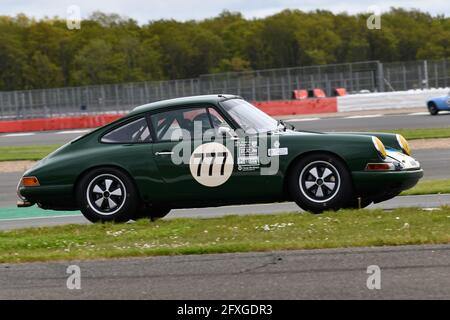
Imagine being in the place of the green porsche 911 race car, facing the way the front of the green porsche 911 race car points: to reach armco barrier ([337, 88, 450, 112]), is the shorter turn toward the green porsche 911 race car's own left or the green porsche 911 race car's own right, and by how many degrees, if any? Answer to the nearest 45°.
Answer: approximately 90° to the green porsche 911 race car's own left

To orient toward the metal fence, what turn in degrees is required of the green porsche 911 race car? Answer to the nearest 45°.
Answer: approximately 90° to its left

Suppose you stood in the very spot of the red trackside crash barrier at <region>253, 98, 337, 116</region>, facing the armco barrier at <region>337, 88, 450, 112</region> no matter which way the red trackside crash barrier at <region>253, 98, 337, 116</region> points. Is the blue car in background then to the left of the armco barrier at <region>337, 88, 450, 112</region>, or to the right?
right

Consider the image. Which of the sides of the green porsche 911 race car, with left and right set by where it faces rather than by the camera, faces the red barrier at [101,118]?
left

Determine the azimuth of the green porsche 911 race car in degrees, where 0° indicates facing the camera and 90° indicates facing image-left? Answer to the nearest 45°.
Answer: approximately 270°

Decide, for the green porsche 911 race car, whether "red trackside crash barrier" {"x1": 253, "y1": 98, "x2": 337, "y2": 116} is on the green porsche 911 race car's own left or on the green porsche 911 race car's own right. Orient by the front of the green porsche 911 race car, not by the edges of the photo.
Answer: on the green porsche 911 race car's own left
